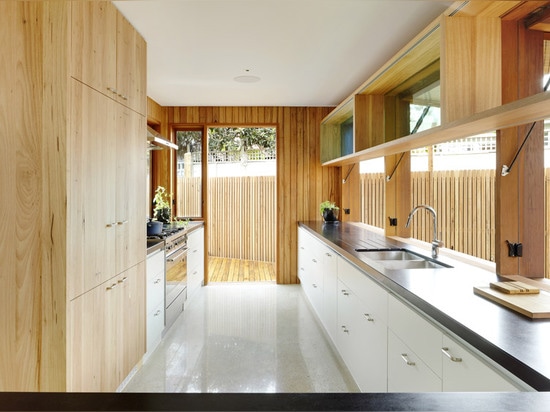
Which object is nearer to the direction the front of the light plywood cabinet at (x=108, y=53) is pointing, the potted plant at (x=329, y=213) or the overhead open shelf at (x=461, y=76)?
the overhead open shelf

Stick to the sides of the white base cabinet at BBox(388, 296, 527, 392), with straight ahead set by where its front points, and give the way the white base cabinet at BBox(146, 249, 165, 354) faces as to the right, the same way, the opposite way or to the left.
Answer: the opposite way

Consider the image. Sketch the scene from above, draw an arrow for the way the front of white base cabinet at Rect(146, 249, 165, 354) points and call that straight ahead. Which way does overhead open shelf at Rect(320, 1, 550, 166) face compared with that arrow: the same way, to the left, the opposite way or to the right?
the opposite way

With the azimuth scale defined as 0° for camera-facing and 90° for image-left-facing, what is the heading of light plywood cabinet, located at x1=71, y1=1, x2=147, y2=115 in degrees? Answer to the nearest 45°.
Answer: approximately 315°

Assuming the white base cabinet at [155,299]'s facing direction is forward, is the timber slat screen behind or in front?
in front

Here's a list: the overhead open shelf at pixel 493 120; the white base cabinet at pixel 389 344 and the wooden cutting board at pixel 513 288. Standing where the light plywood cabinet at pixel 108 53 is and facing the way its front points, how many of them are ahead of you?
3

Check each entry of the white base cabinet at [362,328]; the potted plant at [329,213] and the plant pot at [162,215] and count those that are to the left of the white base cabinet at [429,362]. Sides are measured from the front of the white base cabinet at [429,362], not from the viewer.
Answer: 0

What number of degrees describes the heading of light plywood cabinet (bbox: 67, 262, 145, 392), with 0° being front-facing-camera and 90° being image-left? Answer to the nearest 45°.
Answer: approximately 315°

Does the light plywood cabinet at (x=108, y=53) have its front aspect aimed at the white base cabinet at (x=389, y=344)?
yes

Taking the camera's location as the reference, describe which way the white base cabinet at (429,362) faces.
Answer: facing the viewer and to the left of the viewer

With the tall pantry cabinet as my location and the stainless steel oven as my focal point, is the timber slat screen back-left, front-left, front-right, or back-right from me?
front-right

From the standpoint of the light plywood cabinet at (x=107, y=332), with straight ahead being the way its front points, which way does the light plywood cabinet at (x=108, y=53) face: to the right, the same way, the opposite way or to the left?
the same way

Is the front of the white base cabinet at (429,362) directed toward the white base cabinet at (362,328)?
no

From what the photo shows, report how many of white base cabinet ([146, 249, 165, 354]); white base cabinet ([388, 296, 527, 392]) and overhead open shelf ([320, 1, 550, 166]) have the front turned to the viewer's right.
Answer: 1

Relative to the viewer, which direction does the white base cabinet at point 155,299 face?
to the viewer's right

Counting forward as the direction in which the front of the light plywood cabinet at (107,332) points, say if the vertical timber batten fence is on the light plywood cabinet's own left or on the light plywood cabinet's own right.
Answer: on the light plywood cabinet's own left

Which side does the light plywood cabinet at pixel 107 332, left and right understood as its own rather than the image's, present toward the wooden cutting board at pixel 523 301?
front
